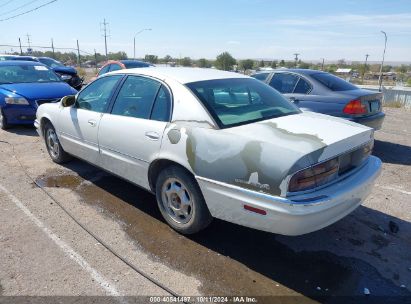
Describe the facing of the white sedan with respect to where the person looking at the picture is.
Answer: facing away from the viewer and to the left of the viewer

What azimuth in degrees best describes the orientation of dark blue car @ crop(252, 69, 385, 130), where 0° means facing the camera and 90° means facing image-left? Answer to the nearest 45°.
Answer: approximately 135°

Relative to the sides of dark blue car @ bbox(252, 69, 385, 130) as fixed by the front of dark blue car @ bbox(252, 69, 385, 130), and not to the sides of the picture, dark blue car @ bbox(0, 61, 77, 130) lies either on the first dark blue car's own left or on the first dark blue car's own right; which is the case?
on the first dark blue car's own left

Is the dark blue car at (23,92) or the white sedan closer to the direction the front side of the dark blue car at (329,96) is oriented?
the dark blue car

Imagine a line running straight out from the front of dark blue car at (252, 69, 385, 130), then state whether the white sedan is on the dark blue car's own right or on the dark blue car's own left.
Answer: on the dark blue car's own left

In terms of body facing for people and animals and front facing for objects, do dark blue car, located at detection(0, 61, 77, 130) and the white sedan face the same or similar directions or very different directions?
very different directions

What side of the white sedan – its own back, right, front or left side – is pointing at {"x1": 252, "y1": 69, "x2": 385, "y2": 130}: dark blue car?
right

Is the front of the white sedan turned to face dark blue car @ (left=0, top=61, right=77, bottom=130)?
yes
